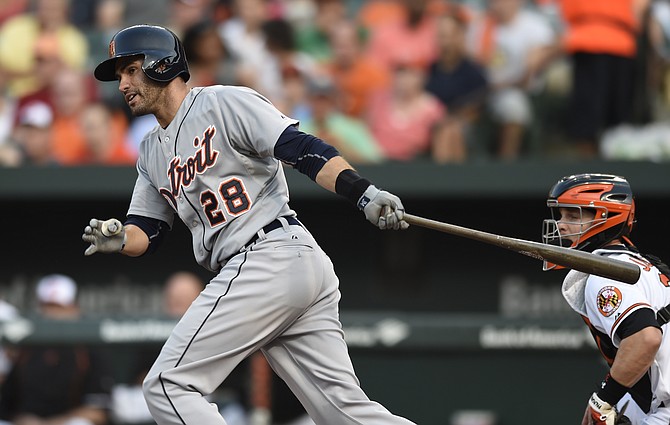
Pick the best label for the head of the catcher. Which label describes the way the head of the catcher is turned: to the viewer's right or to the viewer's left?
to the viewer's left

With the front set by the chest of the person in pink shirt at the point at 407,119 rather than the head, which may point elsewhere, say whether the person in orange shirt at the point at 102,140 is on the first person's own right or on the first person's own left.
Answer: on the first person's own right

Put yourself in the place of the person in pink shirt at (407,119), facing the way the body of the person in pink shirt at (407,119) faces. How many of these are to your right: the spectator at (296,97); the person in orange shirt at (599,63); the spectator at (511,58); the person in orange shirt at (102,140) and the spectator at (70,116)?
3

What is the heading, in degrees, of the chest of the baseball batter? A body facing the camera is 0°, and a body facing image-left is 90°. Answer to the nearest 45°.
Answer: approximately 45°

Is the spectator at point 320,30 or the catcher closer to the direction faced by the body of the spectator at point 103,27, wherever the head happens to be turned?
the catcher

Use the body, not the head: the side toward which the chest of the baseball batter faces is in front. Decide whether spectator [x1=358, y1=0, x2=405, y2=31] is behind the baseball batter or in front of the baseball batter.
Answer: behind

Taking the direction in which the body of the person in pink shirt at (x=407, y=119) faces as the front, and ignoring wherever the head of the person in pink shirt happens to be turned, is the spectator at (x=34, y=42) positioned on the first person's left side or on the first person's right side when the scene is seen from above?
on the first person's right side

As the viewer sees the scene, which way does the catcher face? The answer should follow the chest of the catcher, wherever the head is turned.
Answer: to the viewer's left

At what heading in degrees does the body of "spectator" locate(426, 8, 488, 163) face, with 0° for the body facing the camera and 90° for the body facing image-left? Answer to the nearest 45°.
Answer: approximately 0°

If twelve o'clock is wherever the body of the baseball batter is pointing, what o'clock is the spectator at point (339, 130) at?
The spectator is roughly at 5 o'clock from the baseball batter.
